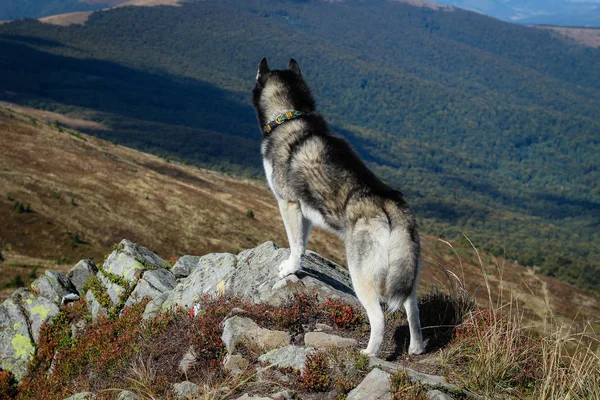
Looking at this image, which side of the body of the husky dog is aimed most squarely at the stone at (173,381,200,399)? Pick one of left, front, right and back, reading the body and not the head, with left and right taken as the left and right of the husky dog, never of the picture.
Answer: left

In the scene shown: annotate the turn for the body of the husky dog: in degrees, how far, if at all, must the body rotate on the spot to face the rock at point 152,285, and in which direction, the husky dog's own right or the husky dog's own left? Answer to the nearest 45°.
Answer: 0° — it already faces it

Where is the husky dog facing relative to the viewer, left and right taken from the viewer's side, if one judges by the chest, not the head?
facing away from the viewer and to the left of the viewer
